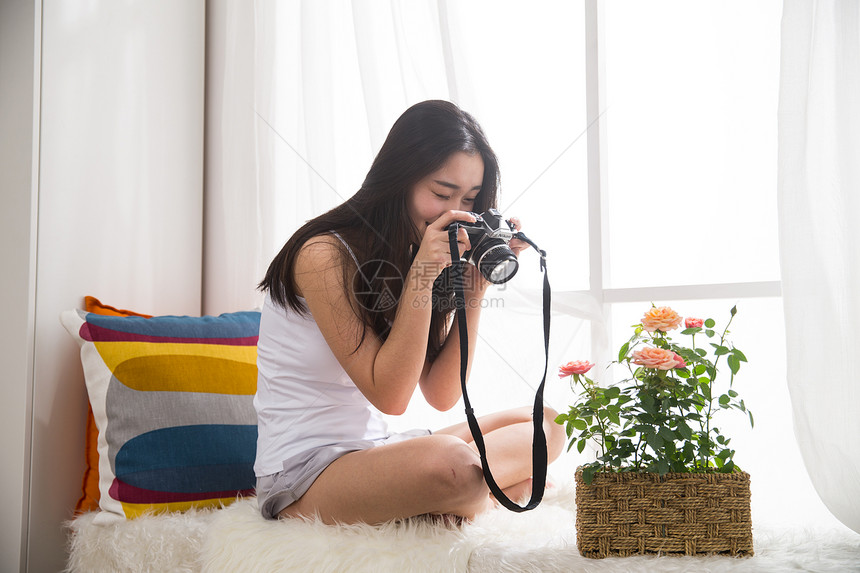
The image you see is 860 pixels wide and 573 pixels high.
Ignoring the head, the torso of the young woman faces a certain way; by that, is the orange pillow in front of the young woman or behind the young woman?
behind

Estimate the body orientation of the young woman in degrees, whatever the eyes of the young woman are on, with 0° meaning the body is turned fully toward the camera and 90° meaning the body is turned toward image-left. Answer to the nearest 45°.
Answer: approximately 270°
